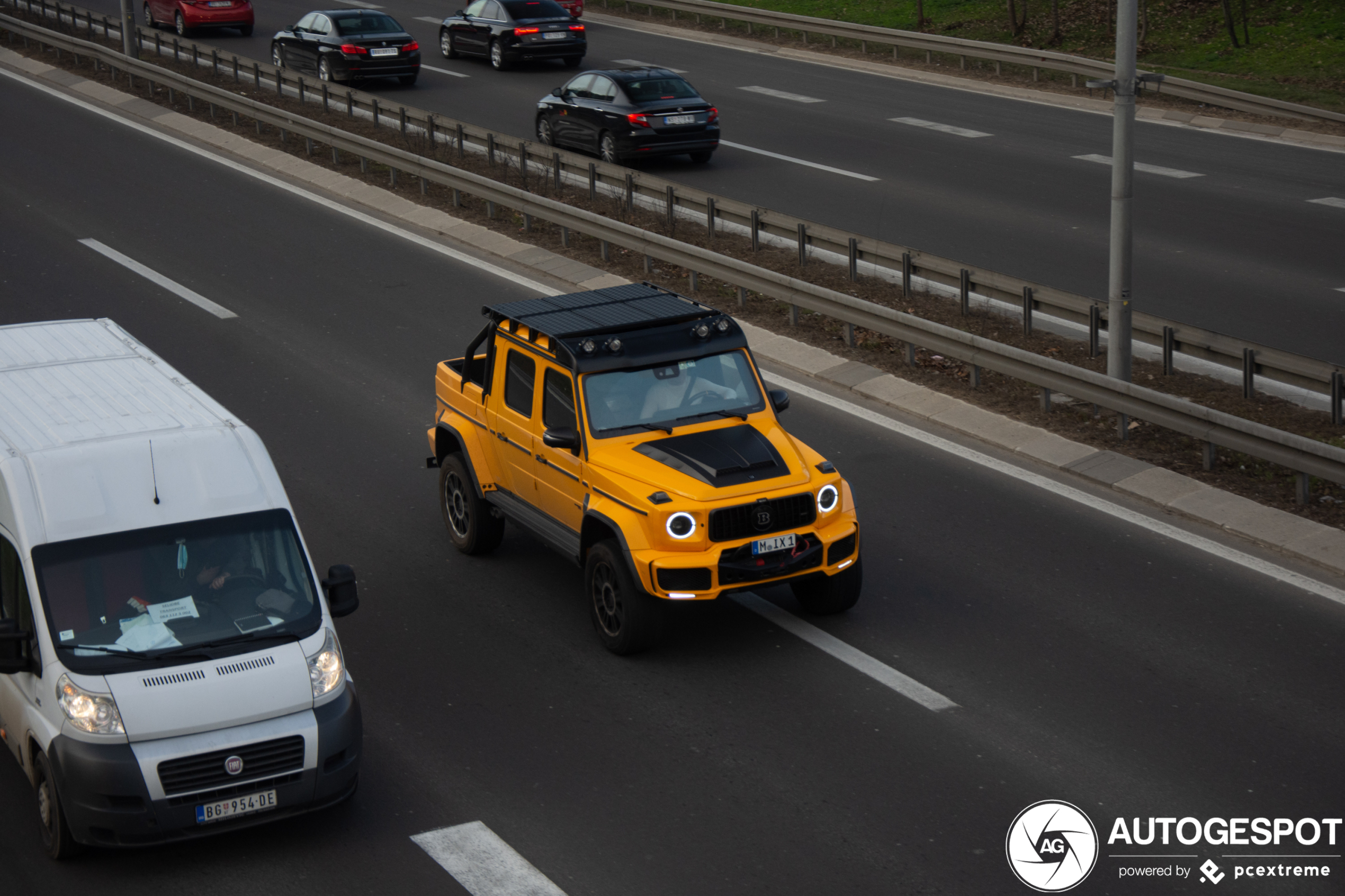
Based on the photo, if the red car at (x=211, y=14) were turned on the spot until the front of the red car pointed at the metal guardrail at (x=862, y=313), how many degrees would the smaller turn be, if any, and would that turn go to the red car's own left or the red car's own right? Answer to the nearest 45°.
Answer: approximately 135° to the red car's own left

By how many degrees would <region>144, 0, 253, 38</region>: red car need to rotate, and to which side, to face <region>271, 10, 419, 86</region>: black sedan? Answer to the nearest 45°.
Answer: approximately 135° to its left

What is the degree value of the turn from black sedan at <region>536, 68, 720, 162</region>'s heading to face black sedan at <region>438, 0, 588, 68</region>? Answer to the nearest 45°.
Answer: approximately 45° to its right

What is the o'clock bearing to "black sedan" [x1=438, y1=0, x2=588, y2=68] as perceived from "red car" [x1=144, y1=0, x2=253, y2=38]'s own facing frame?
The black sedan is roughly at 6 o'clock from the red car.

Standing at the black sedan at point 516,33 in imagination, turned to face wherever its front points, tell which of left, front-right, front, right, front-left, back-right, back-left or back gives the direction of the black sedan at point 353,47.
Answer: left

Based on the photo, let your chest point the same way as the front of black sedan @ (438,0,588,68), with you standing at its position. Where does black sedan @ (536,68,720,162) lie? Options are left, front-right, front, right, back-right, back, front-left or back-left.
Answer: back-left

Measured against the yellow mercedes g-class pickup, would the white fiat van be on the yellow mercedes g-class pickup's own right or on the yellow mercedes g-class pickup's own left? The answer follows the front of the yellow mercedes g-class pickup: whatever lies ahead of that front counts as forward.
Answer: on the yellow mercedes g-class pickup's own right

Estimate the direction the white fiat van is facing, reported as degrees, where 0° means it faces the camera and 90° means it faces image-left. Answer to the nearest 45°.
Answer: approximately 315°

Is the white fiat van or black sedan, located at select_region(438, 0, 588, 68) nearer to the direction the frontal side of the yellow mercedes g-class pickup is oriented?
the white fiat van

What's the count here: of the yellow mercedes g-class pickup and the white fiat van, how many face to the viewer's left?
0

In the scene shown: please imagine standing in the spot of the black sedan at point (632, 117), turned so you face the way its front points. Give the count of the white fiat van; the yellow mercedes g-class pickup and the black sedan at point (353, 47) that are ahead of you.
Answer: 1
